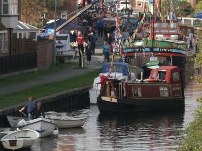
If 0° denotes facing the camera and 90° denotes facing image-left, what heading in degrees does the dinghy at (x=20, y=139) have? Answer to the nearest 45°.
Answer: approximately 225°
